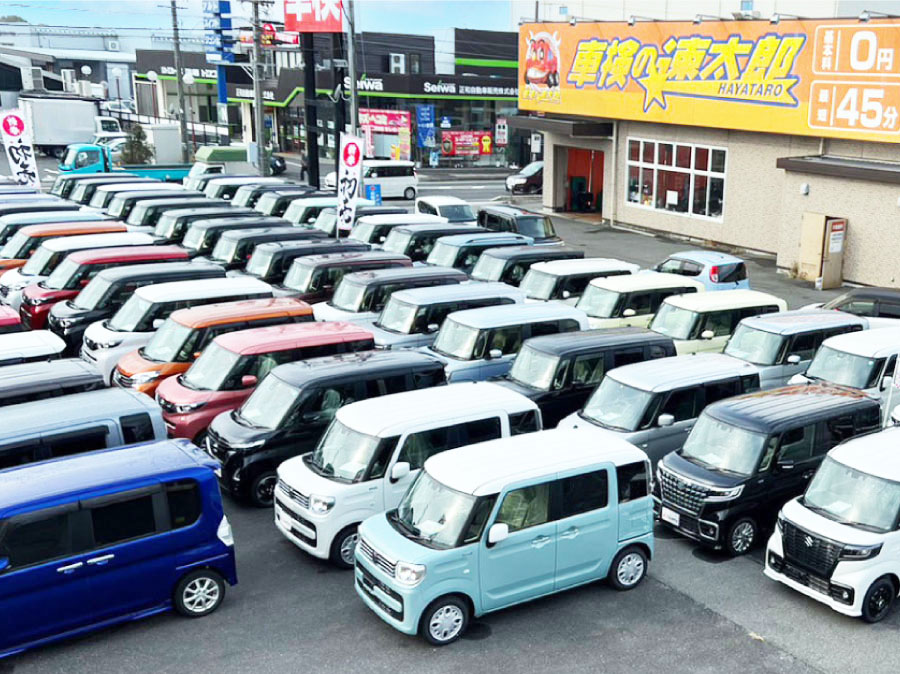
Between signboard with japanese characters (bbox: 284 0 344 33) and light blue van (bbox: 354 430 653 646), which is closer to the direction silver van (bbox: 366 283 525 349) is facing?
the light blue van

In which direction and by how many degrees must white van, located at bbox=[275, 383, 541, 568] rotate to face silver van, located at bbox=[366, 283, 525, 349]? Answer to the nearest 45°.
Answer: approximately 135° to its right

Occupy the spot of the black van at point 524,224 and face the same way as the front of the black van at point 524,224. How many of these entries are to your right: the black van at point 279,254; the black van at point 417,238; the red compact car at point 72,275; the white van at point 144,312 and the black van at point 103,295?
5

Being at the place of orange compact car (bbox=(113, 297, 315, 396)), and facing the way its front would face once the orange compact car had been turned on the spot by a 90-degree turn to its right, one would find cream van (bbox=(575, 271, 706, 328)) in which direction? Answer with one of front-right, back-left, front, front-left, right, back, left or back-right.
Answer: back-right

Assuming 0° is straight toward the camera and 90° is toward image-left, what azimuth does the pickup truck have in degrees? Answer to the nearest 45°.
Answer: approximately 90°

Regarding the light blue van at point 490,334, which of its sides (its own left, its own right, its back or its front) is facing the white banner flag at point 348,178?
right

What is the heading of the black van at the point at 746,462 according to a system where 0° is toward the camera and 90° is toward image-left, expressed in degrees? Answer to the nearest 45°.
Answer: approximately 45°

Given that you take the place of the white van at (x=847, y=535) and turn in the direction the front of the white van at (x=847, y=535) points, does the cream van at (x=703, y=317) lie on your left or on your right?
on your right

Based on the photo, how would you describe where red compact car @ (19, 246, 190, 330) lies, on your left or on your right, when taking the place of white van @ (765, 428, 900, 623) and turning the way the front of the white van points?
on your right
